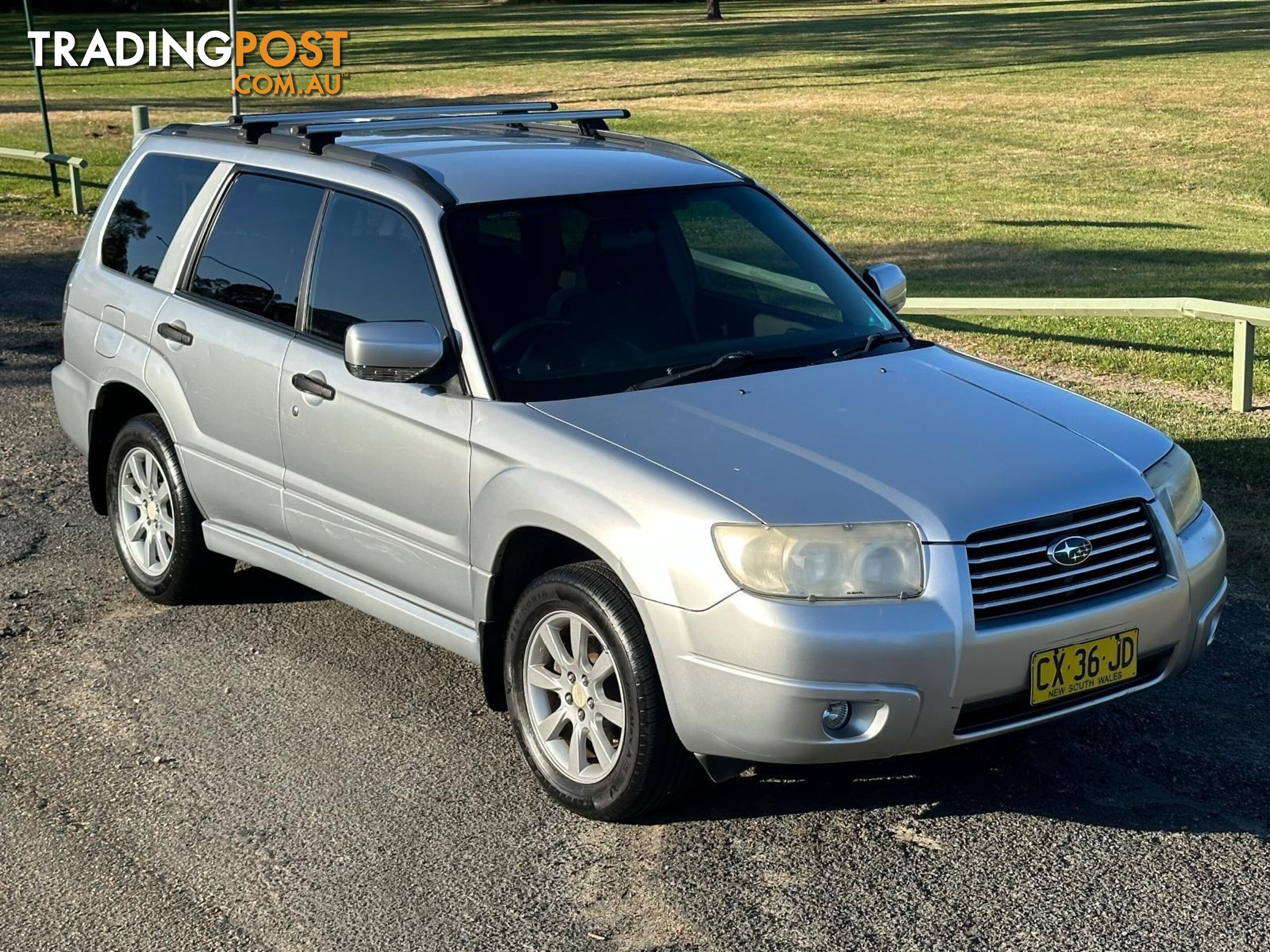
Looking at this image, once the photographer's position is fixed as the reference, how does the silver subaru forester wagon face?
facing the viewer and to the right of the viewer
